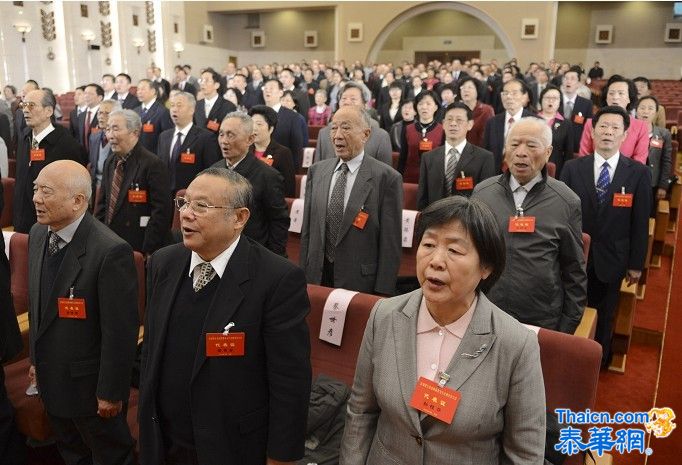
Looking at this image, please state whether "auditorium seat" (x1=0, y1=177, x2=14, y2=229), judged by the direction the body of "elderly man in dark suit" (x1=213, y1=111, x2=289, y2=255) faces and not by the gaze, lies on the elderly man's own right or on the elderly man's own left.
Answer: on the elderly man's own right

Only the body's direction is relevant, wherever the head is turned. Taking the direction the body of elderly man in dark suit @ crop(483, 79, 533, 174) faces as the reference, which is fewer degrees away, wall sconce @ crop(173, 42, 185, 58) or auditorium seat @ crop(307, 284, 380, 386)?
the auditorium seat

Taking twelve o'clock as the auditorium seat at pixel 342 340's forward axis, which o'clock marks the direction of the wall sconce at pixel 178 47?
The wall sconce is roughly at 4 o'clock from the auditorium seat.

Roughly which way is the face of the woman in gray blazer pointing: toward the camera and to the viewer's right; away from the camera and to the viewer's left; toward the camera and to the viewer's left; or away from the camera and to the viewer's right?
toward the camera and to the viewer's left

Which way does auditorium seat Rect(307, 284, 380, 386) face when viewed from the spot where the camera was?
facing the viewer and to the left of the viewer

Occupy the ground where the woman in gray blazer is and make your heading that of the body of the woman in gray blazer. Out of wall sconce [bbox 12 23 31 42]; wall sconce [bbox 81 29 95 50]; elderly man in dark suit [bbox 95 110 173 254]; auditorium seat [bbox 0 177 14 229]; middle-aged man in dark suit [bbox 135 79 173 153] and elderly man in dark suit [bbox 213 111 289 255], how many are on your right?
6

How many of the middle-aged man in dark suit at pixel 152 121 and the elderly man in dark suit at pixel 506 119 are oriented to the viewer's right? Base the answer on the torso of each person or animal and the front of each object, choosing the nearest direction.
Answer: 0

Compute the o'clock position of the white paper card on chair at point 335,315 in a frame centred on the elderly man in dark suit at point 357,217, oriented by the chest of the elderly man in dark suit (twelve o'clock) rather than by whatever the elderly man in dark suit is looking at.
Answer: The white paper card on chair is roughly at 11 o'clock from the elderly man in dark suit.

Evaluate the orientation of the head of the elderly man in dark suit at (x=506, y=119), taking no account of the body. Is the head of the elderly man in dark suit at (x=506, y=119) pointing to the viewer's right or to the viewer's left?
to the viewer's left

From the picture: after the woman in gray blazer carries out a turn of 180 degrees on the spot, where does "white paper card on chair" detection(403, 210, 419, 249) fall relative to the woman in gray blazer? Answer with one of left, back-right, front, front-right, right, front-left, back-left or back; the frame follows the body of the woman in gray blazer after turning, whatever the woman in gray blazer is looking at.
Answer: front-left

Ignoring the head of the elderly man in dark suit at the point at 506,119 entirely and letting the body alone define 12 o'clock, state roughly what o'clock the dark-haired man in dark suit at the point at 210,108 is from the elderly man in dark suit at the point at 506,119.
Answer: the dark-haired man in dark suit at the point at 210,108 is roughly at 2 o'clock from the elderly man in dark suit at the point at 506,119.

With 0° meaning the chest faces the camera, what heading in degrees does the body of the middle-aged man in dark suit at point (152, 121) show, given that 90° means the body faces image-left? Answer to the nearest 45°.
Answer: approximately 45°
